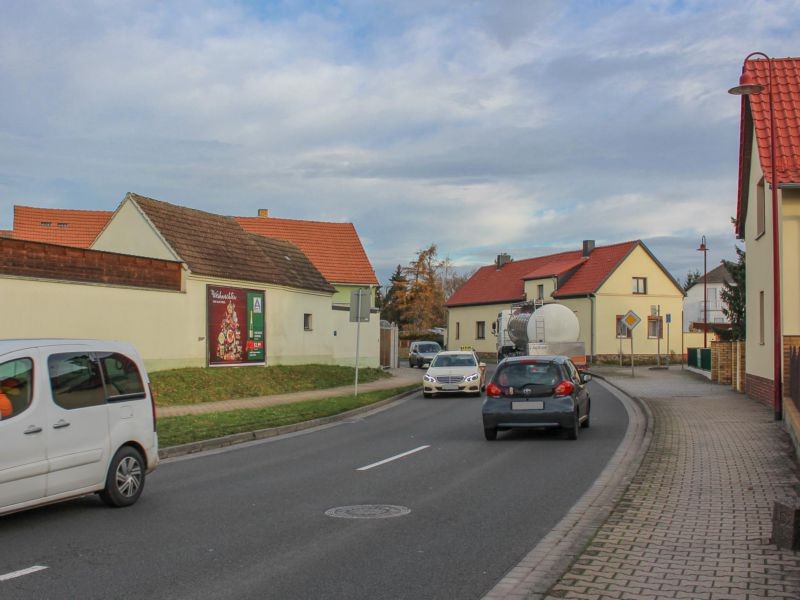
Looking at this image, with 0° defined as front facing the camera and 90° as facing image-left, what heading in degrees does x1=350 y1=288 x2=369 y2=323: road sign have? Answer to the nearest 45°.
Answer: approximately 180°

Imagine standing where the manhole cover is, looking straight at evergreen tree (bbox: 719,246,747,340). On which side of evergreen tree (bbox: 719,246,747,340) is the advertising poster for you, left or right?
left

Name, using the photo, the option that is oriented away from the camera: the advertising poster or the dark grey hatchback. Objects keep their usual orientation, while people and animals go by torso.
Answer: the dark grey hatchback

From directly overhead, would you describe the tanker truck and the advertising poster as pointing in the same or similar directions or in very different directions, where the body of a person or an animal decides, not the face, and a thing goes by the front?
very different directions

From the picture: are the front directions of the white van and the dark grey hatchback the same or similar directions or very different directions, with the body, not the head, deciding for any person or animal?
very different directions

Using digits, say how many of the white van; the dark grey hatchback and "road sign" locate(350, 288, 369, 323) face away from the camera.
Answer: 2

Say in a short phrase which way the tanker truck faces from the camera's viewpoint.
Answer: facing away from the viewer and to the left of the viewer

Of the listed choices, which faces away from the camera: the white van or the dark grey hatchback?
the dark grey hatchback

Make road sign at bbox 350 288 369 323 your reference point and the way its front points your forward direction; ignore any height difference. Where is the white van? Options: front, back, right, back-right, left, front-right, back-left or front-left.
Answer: back

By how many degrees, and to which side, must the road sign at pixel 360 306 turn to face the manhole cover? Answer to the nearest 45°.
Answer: approximately 180°

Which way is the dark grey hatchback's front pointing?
away from the camera

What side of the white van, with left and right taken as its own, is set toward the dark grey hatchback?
back

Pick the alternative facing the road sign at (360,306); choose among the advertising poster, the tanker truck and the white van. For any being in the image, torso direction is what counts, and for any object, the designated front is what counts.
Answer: the advertising poster
